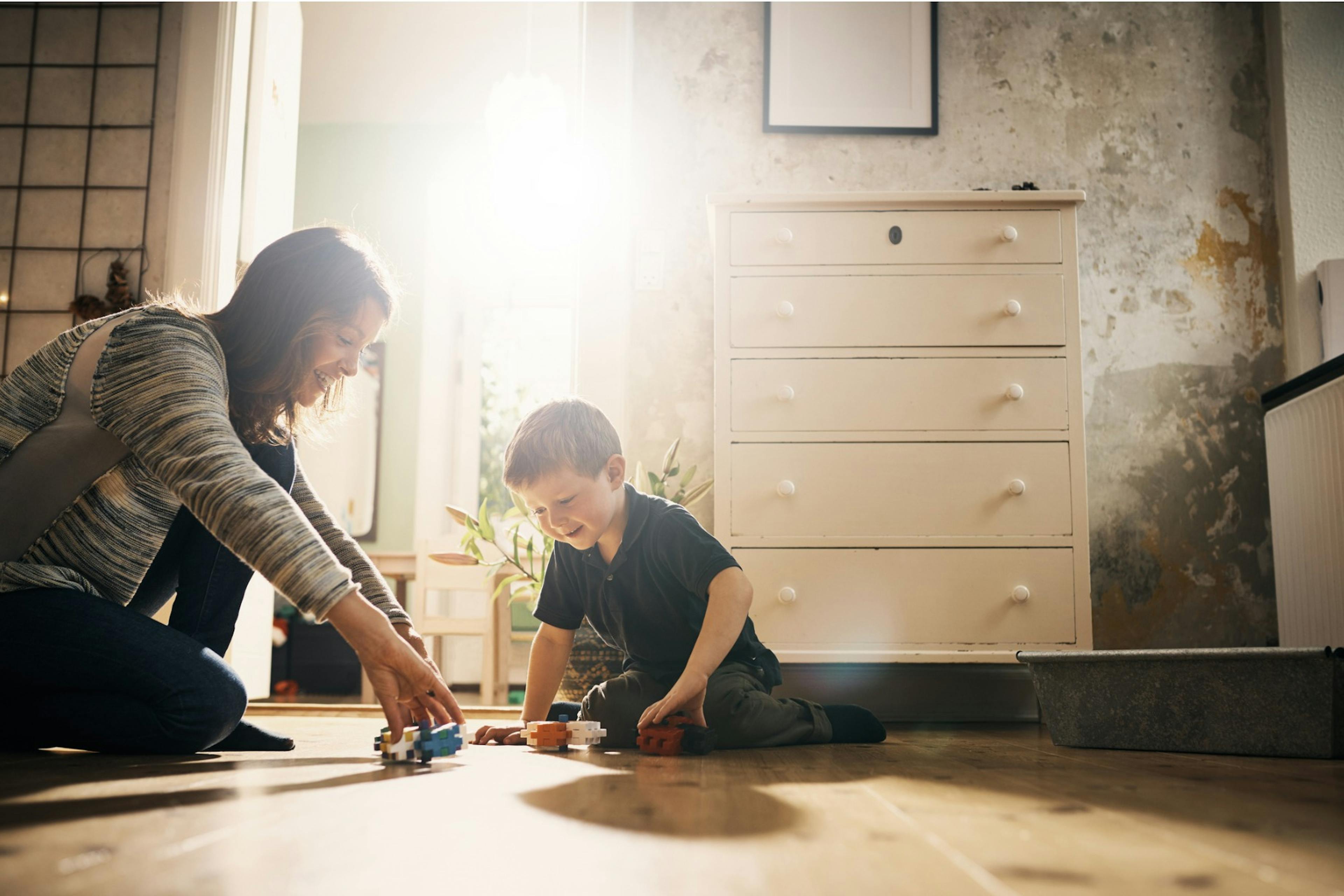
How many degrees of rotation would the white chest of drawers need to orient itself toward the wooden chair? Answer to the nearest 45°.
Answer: approximately 135° to its right

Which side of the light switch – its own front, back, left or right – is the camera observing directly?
front

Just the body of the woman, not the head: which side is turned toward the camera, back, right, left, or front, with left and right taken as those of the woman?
right

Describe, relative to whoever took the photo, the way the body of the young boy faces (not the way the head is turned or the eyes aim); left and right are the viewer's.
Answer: facing the viewer and to the left of the viewer

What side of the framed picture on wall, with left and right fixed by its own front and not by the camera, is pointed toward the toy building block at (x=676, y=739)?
front

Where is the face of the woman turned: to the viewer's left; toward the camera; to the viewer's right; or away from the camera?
to the viewer's right

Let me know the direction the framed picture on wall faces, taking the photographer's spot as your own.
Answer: facing the viewer

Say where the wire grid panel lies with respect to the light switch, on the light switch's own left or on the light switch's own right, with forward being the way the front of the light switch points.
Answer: on the light switch's own right

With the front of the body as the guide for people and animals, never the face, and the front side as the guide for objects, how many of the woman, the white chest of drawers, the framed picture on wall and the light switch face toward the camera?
3

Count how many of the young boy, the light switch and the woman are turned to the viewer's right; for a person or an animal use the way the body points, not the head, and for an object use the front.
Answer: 1
